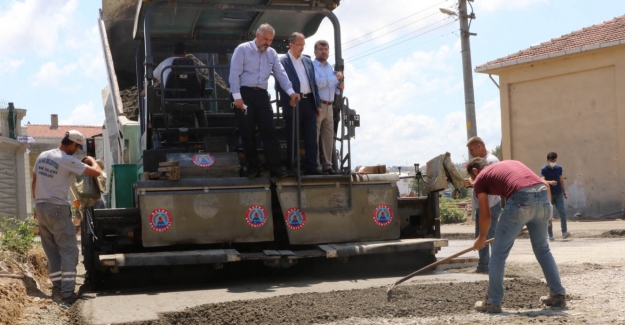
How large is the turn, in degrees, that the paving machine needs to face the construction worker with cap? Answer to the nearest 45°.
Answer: approximately 135° to its left

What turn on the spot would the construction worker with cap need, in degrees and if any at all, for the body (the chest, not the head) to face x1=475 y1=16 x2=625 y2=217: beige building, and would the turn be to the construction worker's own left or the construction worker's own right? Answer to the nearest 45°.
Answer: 0° — they already face it

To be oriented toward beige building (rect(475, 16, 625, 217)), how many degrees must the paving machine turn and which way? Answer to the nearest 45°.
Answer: approximately 45° to its right

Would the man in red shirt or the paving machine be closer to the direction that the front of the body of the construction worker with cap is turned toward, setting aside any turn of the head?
the paving machine

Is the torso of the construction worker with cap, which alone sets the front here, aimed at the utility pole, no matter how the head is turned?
yes

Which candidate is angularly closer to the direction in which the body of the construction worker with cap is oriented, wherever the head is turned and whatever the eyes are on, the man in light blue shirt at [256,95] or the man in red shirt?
the man in light blue shirt

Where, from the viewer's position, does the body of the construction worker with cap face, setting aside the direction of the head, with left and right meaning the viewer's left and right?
facing away from the viewer and to the right of the viewer

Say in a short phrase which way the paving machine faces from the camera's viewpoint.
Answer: facing away from the viewer

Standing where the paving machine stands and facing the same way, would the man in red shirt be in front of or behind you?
behind

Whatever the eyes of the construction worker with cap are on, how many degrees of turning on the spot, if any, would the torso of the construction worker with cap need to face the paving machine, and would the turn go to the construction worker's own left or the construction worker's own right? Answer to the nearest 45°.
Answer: approximately 45° to the construction worker's own right

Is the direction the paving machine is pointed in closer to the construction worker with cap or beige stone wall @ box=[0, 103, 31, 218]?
the beige stone wall
